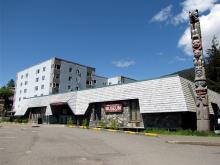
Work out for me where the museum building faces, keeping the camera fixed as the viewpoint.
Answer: facing the viewer and to the left of the viewer

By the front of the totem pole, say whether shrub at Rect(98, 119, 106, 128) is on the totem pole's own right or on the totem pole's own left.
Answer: on the totem pole's own right

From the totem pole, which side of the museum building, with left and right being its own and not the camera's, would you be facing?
left

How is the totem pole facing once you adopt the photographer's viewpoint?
facing the viewer

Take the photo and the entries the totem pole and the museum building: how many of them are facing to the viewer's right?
0
